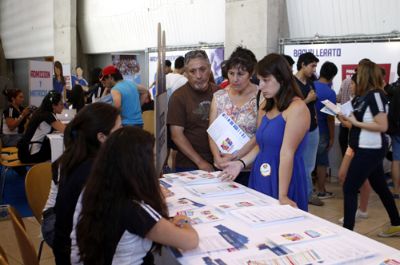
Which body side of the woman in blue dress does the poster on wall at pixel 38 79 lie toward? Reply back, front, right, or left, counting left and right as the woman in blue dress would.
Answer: right

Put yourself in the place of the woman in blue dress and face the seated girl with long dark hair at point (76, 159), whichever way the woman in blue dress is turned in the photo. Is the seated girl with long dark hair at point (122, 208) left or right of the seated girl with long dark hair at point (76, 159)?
left

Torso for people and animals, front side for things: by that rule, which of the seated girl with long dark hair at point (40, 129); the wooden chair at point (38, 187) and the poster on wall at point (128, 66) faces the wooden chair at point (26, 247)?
the poster on wall

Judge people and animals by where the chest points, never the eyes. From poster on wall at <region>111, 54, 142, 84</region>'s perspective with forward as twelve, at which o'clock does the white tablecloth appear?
The white tablecloth is roughly at 12 o'clock from the poster on wall.

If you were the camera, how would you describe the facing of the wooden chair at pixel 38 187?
facing away from the viewer and to the right of the viewer

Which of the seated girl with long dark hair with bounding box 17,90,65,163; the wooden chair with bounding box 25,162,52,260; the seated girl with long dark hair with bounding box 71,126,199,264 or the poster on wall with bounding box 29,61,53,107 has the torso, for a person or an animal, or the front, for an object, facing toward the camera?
the poster on wall

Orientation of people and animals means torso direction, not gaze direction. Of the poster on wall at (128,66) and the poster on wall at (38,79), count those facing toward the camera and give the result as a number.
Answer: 2
